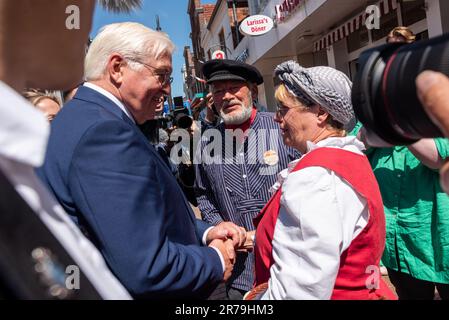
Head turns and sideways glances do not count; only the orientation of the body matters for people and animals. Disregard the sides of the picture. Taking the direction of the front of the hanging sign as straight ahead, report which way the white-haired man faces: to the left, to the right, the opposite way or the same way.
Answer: to the left

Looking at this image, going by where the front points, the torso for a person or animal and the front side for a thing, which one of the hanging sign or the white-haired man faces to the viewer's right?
the white-haired man

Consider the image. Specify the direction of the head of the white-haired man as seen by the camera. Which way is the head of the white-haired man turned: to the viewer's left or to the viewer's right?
to the viewer's right

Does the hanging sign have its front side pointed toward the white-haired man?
yes

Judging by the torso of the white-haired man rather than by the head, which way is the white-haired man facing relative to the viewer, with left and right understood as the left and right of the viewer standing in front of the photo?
facing to the right of the viewer

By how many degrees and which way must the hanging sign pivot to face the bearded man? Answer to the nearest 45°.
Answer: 0° — it already faces them

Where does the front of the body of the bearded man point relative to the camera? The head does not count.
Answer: toward the camera

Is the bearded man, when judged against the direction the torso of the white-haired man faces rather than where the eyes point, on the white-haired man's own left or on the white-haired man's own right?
on the white-haired man's own left

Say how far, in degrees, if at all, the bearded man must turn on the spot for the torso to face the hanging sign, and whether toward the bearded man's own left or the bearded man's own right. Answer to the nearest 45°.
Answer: approximately 180°

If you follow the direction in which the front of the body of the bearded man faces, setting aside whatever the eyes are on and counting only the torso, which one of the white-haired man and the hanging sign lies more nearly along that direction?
the white-haired man

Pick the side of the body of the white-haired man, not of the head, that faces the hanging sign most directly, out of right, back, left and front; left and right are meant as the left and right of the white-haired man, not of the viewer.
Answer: left

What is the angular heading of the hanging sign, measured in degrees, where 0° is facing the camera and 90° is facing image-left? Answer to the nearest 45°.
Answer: approximately 0°
